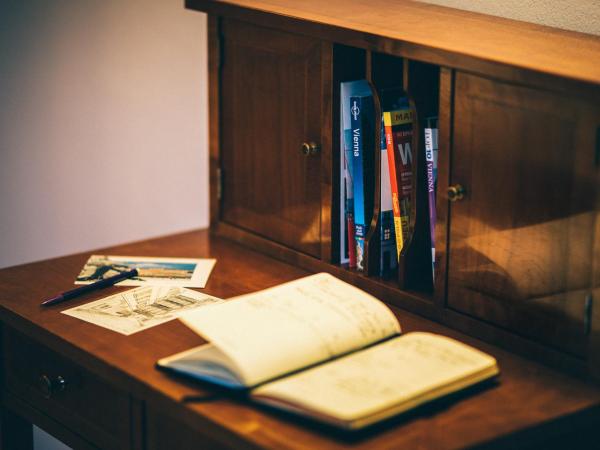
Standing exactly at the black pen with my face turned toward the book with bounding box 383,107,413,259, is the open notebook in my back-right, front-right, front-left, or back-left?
front-right

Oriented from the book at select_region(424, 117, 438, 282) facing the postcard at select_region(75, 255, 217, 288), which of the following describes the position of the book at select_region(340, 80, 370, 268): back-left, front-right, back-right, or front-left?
front-right

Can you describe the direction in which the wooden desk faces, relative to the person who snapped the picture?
facing the viewer and to the left of the viewer
